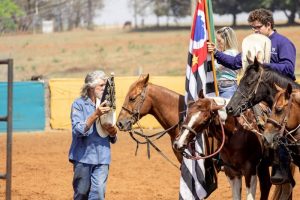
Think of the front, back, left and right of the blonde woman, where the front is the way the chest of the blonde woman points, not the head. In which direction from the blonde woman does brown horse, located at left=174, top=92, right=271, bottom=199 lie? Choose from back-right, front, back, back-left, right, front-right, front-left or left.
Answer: left

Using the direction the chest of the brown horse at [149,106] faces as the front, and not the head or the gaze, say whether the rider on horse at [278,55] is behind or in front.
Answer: behind

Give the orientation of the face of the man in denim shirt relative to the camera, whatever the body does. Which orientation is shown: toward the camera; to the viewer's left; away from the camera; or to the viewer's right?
to the viewer's right

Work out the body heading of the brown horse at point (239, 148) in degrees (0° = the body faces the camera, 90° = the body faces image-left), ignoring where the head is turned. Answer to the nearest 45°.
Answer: approximately 45°

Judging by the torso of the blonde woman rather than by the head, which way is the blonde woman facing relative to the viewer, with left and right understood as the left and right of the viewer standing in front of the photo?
facing to the left of the viewer

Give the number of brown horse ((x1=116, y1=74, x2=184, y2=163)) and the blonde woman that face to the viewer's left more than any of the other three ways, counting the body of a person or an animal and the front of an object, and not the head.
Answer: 2

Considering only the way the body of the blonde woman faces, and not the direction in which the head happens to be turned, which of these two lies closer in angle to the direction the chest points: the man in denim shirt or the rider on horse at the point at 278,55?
the man in denim shirt

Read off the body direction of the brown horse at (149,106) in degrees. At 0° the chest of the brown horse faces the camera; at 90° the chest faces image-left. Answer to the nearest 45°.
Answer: approximately 90°

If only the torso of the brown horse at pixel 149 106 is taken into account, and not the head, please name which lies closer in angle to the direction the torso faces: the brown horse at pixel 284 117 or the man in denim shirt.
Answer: the man in denim shirt

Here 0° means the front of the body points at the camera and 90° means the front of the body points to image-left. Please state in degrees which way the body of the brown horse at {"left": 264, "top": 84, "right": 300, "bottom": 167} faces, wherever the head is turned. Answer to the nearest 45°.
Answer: approximately 45°
